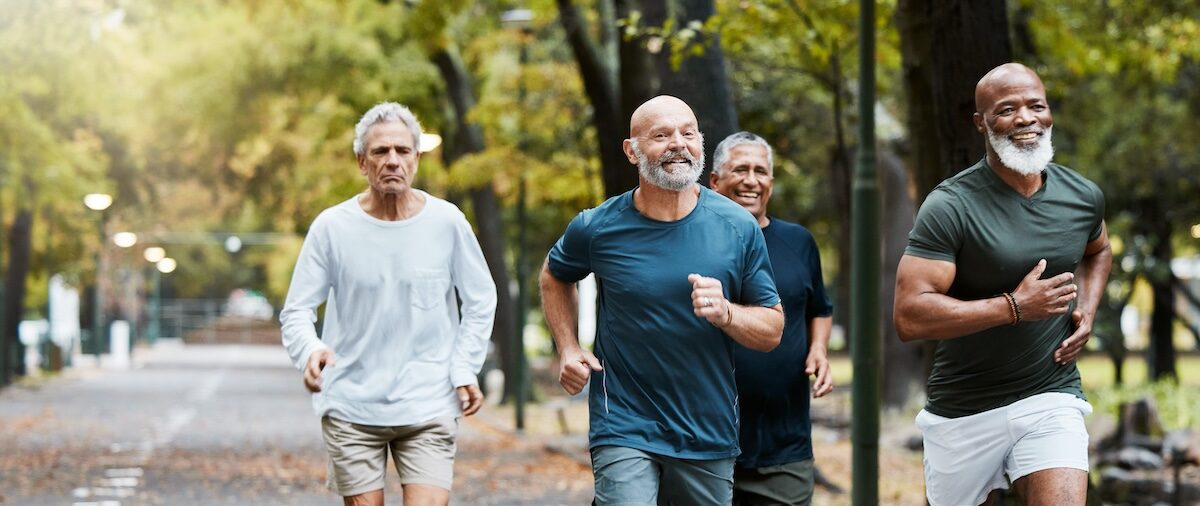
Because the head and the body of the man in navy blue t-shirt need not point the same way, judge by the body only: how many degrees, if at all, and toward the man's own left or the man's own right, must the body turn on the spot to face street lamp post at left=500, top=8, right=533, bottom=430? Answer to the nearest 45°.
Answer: approximately 180°

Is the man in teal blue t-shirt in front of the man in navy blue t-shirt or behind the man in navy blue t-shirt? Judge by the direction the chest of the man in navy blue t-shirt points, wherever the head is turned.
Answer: in front

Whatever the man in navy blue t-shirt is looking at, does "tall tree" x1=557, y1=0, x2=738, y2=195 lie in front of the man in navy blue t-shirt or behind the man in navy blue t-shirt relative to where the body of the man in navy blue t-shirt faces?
behind

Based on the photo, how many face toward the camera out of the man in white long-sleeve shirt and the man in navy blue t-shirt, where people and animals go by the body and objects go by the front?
2

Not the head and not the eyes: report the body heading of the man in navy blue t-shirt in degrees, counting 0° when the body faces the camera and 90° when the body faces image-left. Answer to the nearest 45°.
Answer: approximately 0°

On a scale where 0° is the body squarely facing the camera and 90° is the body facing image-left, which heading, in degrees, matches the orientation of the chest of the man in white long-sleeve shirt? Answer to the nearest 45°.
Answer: approximately 0°

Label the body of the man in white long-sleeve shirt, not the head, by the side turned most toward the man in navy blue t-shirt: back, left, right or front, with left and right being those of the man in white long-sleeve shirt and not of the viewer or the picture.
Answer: left
